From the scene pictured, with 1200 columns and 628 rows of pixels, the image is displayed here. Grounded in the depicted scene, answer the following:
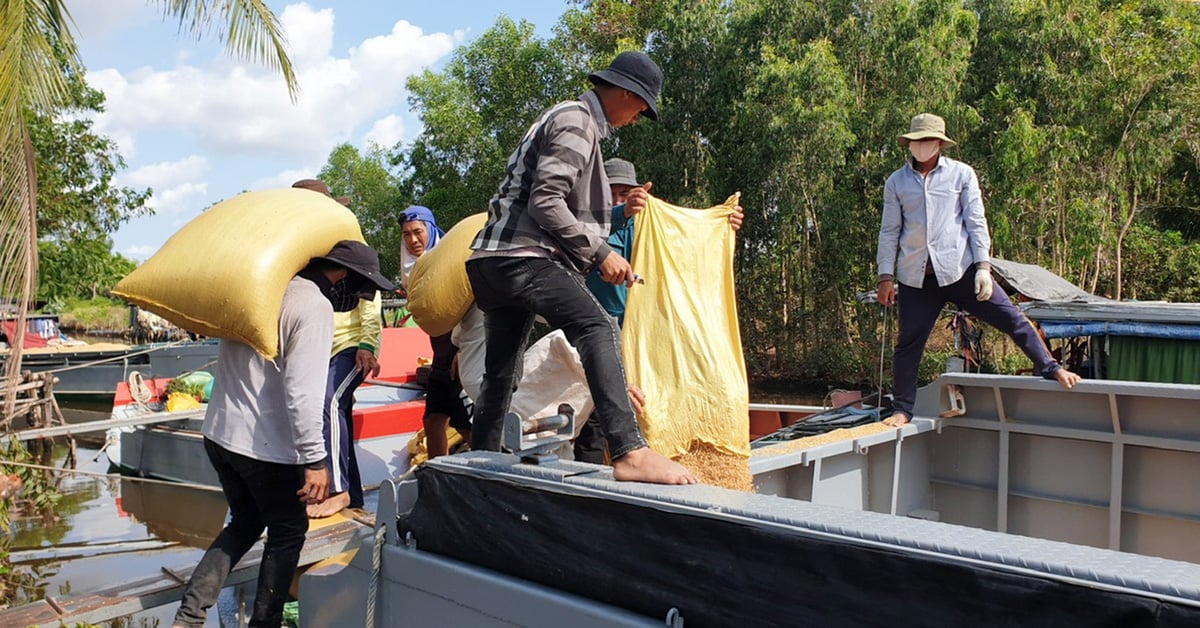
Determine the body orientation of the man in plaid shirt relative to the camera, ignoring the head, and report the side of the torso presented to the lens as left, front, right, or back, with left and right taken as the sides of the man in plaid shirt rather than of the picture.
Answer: right

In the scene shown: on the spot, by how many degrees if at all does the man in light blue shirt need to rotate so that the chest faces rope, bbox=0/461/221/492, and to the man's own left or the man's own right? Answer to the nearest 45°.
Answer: approximately 90° to the man's own right

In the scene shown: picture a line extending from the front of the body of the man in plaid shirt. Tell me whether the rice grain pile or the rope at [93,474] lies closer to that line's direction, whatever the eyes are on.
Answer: the rice grain pile

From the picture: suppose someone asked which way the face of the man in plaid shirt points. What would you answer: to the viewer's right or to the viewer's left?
to the viewer's right

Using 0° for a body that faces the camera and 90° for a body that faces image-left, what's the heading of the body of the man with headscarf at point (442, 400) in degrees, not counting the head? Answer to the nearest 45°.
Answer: approximately 45°

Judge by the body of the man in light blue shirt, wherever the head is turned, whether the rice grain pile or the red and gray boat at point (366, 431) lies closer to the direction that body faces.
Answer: the rice grain pile

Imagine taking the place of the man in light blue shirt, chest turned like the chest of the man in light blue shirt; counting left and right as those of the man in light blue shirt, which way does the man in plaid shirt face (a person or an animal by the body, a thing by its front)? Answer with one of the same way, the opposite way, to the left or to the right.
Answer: to the left

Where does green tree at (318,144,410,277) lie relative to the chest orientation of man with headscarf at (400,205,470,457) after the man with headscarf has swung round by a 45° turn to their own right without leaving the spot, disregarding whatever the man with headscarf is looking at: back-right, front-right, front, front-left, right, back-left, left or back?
right

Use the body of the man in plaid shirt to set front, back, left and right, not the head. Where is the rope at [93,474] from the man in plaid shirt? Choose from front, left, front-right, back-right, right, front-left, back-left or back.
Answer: back-left

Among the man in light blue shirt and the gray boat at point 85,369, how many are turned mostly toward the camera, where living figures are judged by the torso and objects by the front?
1

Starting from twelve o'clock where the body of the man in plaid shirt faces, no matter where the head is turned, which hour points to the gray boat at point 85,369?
The gray boat is roughly at 8 o'clock from the man in plaid shirt.
